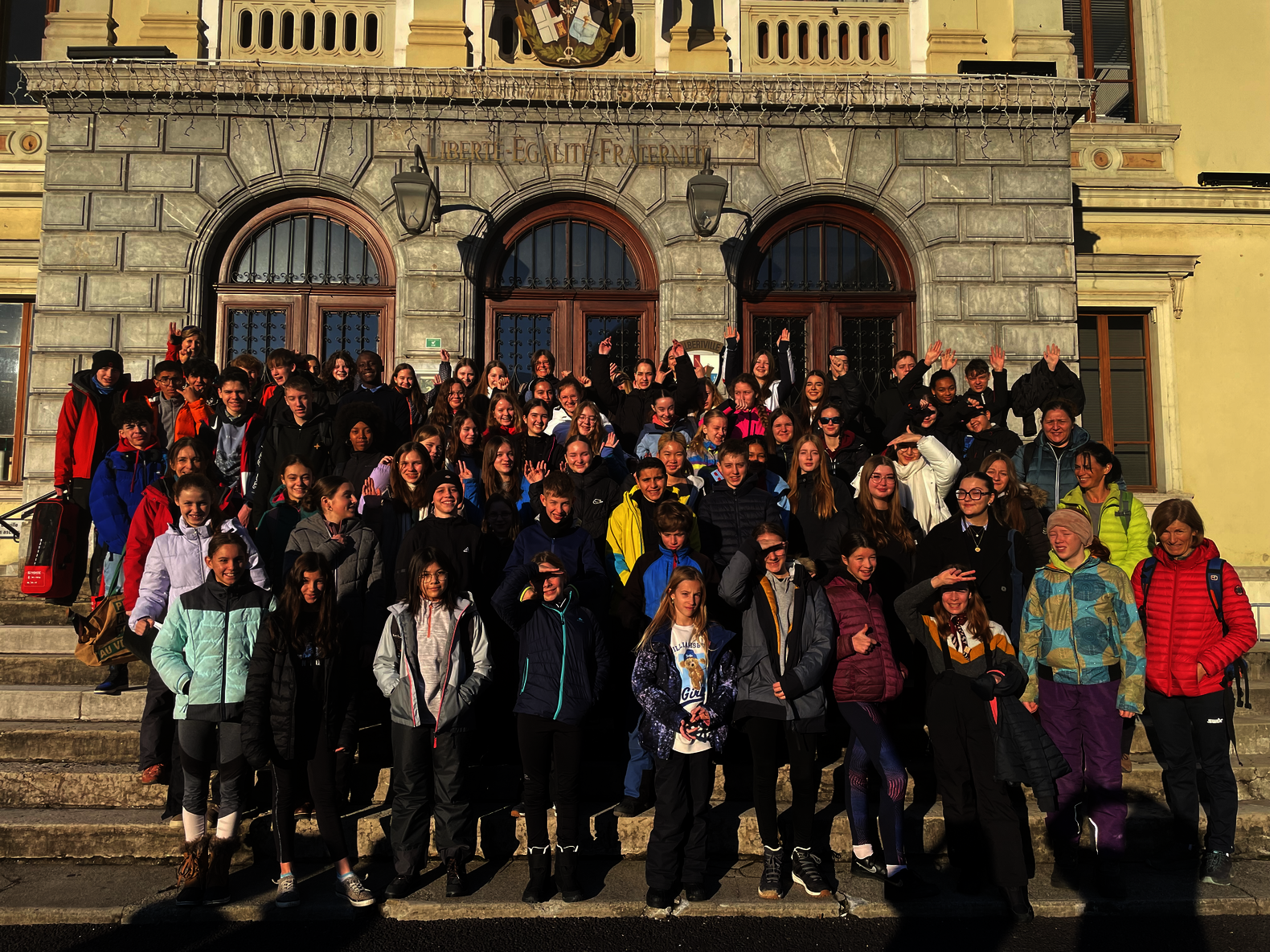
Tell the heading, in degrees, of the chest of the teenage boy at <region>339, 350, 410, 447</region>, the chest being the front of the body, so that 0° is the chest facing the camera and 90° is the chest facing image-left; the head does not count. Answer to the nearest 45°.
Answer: approximately 0°

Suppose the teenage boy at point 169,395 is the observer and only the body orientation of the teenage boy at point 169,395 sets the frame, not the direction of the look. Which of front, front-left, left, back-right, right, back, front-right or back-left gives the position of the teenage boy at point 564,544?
front-left

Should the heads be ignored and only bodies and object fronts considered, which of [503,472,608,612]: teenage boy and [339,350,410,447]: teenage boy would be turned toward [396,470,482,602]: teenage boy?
[339,350,410,447]: teenage boy

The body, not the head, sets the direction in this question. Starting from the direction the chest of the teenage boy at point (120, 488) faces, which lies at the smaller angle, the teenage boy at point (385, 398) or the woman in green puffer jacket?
the woman in green puffer jacket

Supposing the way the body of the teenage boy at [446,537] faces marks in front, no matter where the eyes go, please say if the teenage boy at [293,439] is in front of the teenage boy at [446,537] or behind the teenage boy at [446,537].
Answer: behind

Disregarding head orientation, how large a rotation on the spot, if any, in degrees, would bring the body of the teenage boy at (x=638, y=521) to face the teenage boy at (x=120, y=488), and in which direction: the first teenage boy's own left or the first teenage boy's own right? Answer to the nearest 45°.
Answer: approximately 90° to the first teenage boy's own right

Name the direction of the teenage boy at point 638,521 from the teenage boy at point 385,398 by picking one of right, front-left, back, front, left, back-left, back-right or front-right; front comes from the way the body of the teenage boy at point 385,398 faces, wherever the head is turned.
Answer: front-left

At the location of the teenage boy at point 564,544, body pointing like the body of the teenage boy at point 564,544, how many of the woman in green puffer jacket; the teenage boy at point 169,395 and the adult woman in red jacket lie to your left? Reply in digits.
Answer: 2

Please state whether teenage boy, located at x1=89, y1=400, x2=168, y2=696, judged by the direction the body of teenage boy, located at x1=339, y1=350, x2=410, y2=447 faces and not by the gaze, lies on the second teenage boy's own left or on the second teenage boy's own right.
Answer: on the second teenage boy's own right

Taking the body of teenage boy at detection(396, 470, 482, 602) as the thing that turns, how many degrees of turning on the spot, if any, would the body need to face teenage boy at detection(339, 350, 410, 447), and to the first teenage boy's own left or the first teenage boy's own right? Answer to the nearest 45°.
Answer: approximately 180°

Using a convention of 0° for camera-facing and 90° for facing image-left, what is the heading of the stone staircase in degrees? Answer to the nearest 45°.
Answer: approximately 0°
